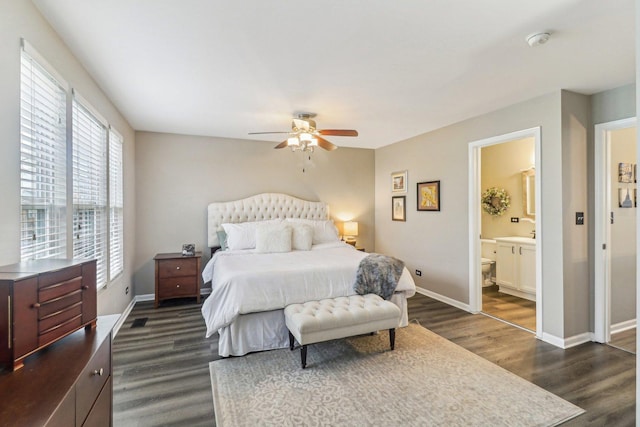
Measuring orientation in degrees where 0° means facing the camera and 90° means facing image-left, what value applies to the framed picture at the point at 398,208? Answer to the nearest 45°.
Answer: approximately 45°

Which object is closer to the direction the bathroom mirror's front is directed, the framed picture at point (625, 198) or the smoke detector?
the smoke detector

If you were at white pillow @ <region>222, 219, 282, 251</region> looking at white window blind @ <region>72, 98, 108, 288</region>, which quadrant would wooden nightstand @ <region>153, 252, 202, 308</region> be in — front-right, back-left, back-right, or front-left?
front-right

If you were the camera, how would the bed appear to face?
facing the viewer

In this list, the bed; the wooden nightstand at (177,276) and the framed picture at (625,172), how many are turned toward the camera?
3

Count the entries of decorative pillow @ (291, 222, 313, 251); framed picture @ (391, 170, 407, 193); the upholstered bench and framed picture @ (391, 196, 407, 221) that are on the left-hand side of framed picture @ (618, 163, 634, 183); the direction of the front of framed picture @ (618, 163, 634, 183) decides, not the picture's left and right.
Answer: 0

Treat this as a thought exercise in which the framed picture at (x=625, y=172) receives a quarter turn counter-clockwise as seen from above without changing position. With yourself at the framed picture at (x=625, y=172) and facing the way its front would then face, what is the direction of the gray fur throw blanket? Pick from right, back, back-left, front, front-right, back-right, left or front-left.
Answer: back-right

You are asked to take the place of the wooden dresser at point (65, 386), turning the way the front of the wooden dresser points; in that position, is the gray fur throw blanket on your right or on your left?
on your left

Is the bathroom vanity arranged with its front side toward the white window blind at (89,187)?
yes

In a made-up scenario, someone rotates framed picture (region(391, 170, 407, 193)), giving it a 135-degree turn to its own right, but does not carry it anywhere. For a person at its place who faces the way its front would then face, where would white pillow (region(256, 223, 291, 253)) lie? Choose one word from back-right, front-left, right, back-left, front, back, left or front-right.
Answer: back-left

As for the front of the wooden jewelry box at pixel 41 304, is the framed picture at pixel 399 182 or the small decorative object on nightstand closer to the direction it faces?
the framed picture

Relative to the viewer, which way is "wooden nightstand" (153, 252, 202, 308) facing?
toward the camera

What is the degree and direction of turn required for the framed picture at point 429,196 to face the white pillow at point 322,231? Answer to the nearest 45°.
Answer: approximately 45° to its right

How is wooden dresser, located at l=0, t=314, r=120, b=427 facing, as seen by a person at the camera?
facing the viewer and to the right of the viewer

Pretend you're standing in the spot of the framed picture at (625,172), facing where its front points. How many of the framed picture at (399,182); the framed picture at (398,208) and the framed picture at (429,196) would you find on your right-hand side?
3

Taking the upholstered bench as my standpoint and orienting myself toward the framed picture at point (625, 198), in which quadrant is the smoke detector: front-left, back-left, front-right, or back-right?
front-right

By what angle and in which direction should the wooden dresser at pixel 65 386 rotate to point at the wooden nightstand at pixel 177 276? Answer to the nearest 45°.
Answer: approximately 135° to its left

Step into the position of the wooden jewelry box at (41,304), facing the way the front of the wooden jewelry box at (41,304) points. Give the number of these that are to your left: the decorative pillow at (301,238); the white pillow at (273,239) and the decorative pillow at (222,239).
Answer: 3

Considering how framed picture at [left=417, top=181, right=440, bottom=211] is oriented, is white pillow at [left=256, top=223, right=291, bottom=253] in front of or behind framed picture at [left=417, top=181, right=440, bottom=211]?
in front

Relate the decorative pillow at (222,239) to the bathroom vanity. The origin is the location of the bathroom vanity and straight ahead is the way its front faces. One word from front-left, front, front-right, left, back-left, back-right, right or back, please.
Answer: front
